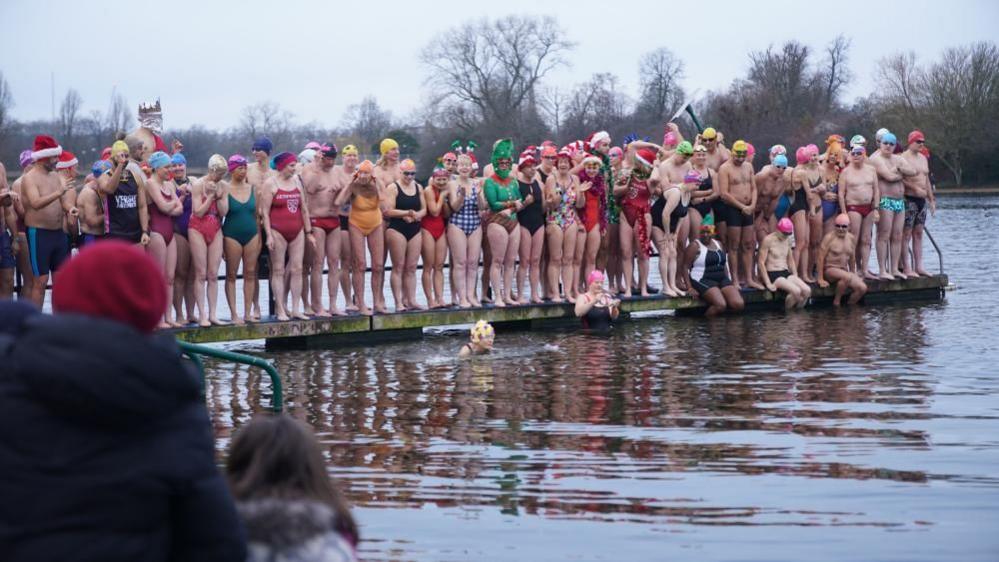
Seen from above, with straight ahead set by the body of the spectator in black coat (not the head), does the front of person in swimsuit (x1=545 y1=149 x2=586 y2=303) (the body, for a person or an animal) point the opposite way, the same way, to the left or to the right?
the opposite way

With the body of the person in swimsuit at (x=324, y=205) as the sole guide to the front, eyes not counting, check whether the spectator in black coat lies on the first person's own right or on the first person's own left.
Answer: on the first person's own right

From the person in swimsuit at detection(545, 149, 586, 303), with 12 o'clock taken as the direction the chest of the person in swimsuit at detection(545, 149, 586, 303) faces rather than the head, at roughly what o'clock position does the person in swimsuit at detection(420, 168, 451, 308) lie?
the person in swimsuit at detection(420, 168, 451, 308) is roughly at 2 o'clock from the person in swimsuit at detection(545, 149, 586, 303).

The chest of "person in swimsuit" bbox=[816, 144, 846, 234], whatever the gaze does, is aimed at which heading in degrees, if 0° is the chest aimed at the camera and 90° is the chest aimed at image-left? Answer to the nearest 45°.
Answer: approximately 45°

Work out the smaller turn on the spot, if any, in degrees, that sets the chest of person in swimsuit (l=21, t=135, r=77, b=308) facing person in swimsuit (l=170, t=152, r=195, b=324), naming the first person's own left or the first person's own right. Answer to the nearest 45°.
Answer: approximately 45° to the first person's own left

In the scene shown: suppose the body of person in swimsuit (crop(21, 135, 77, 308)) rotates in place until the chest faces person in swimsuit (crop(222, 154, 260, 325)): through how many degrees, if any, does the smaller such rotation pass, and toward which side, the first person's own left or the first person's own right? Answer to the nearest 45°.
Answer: approximately 45° to the first person's own left

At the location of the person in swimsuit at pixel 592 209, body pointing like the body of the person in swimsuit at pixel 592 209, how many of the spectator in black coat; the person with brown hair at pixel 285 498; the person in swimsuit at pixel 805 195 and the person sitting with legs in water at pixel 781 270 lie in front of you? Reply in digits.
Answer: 2

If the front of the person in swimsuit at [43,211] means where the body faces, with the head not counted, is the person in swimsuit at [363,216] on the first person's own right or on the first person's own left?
on the first person's own left

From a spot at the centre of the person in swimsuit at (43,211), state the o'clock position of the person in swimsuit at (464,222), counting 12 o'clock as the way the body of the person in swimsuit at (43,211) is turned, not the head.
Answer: the person in swimsuit at (464,222) is roughly at 10 o'clock from the person in swimsuit at (43,211).
